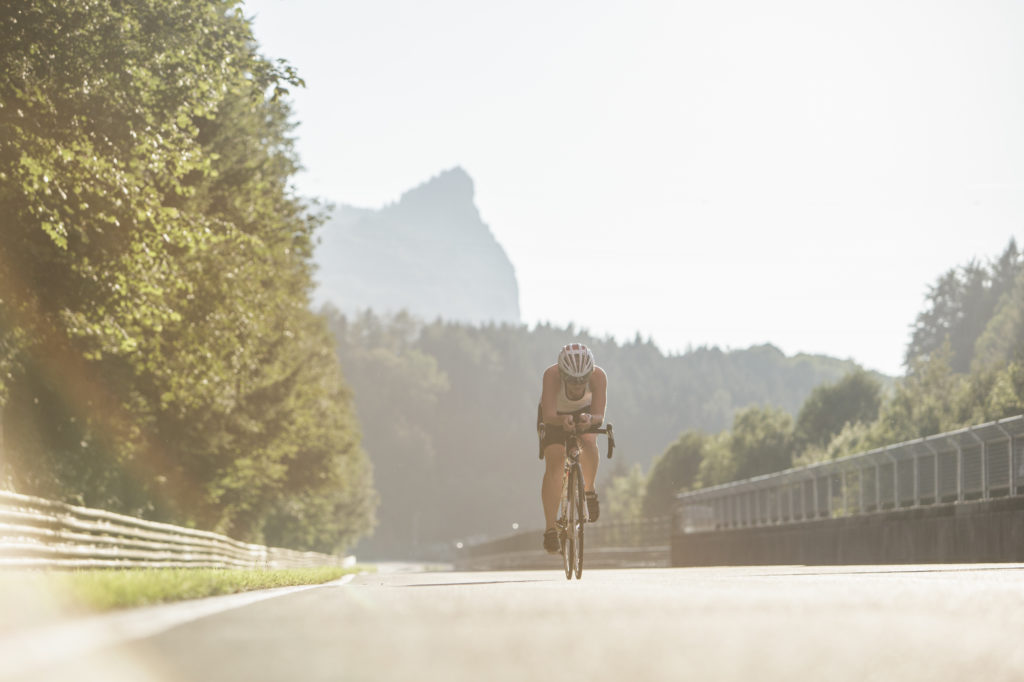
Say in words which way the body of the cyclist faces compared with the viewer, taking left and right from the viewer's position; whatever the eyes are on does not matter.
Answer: facing the viewer

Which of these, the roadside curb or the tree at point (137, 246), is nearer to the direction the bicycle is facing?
the roadside curb

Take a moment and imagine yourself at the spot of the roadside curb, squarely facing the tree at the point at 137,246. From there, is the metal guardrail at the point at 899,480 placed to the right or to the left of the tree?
right

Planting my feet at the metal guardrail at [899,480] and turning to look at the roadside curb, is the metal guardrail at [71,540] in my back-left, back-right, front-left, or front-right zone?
front-right

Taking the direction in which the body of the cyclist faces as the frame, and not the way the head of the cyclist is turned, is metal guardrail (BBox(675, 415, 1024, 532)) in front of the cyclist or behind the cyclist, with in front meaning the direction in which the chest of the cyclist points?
behind
